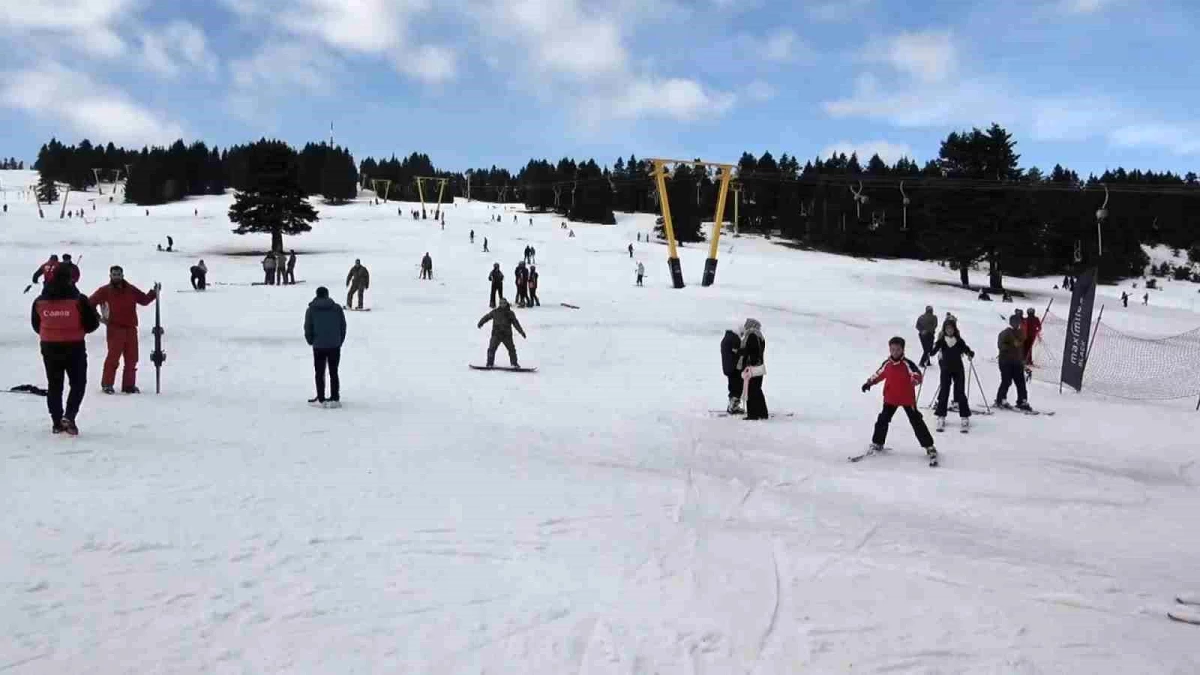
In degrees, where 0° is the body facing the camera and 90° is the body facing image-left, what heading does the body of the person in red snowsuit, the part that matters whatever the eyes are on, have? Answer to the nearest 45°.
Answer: approximately 0°

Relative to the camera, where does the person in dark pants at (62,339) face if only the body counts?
away from the camera

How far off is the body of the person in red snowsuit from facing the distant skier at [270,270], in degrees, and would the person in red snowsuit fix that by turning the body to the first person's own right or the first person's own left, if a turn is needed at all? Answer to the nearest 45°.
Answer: approximately 180°

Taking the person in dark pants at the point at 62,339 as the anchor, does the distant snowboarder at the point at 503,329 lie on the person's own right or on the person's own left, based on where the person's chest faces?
on the person's own right

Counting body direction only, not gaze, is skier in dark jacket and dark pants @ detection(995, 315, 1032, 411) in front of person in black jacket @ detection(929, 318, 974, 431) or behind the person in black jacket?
behind

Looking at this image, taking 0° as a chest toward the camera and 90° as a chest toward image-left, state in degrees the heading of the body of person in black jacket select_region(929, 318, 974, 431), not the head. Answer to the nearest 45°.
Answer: approximately 0°

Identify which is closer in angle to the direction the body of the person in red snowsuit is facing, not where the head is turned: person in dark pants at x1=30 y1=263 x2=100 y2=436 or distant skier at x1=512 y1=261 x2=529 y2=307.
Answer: the person in dark pants

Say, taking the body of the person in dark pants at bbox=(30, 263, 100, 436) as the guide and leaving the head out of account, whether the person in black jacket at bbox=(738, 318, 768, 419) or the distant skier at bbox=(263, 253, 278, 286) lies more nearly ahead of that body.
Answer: the distant skier
